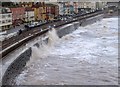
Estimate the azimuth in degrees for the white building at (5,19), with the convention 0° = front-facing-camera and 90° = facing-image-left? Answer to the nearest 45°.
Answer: approximately 315°

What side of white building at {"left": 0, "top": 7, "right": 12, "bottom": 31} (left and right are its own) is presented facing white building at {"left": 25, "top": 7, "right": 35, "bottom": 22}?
left

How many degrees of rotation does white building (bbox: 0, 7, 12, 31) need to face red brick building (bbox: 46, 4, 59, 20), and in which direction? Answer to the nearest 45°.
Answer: approximately 90° to its left

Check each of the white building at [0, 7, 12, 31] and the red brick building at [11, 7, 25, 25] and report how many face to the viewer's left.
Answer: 0

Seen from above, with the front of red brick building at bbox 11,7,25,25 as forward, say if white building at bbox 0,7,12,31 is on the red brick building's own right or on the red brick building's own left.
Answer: on the red brick building's own right

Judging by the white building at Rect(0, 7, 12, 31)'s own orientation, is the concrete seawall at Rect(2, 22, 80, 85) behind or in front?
in front

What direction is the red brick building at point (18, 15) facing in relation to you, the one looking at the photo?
facing the viewer and to the right of the viewer

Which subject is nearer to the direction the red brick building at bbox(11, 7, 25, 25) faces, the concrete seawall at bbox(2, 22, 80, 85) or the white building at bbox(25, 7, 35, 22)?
the concrete seawall
